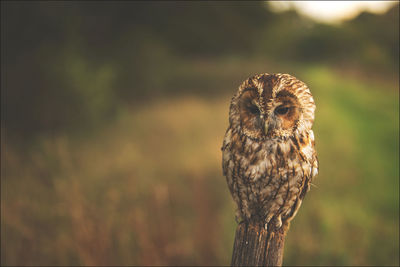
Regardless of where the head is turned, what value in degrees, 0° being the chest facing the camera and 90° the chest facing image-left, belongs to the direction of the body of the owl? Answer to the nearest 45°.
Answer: approximately 0°
